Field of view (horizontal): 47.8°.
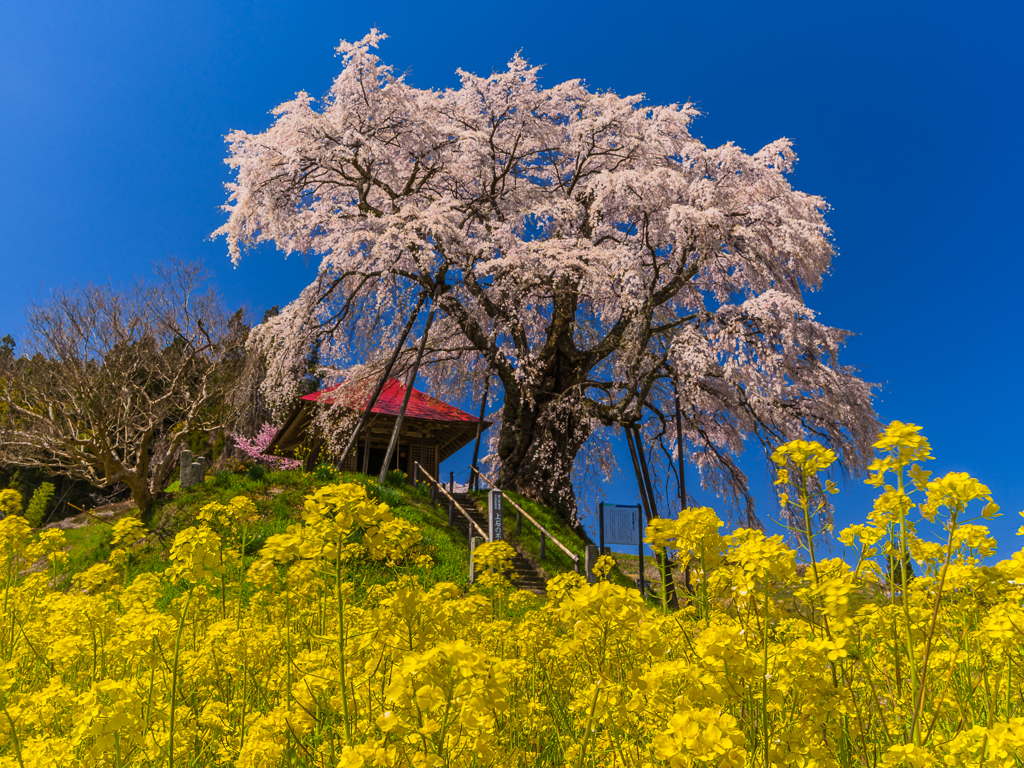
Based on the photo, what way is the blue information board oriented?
toward the camera

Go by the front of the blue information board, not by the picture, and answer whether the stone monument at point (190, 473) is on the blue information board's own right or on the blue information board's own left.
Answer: on the blue information board's own right

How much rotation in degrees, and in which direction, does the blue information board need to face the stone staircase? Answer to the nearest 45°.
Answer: approximately 45° to its right

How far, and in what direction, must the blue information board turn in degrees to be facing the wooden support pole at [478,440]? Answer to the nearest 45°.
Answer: approximately 135° to its right

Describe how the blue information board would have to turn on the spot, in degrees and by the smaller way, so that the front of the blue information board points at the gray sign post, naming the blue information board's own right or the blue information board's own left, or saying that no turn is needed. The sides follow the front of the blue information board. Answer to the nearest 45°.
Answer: approximately 45° to the blue information board's own right
